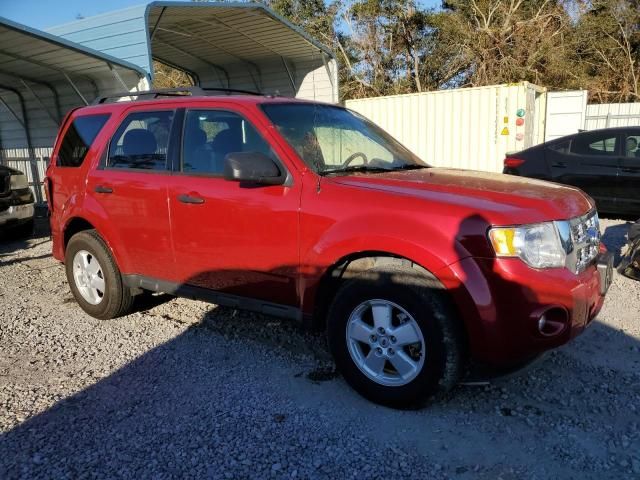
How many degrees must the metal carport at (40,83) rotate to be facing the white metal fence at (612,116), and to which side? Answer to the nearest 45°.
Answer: approximately 45° to its left

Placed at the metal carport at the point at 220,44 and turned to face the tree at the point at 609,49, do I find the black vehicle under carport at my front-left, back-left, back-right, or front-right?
back-right

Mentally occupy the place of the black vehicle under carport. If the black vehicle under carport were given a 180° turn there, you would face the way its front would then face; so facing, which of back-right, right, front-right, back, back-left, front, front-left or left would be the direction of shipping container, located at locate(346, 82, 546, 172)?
right

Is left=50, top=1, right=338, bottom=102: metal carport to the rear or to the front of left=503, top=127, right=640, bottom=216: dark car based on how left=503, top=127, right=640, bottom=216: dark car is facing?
to the rear

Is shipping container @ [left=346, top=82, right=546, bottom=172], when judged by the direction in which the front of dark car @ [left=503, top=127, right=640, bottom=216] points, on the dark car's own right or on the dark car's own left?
on the dark car's own left

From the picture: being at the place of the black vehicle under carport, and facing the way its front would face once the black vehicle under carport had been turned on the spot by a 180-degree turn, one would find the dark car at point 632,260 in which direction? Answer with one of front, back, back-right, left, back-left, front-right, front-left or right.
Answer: back-right

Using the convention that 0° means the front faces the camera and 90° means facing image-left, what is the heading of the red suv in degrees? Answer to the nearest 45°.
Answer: approximately 315°

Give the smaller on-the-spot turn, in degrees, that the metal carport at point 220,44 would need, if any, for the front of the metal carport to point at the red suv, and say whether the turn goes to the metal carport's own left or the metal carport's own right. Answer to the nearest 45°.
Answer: approximately 45° to the metal carport's own right

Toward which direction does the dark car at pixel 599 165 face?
to the viewer's right

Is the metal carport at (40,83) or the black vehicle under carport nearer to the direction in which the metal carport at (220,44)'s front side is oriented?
the black vehicle under carport

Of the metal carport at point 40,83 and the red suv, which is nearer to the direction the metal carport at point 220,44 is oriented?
the red suv

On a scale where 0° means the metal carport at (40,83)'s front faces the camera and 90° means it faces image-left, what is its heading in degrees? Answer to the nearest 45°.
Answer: approximately 315°
